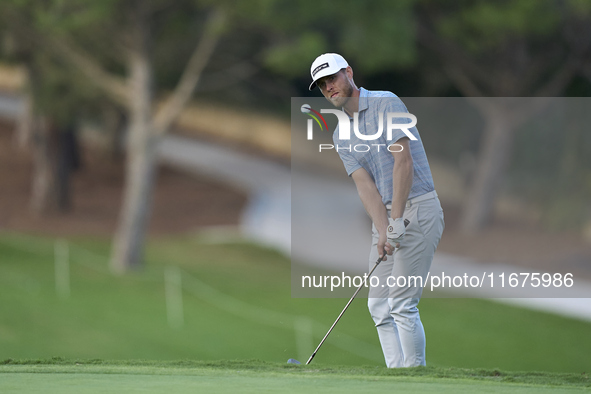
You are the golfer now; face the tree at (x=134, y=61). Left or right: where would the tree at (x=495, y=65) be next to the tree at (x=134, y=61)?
right

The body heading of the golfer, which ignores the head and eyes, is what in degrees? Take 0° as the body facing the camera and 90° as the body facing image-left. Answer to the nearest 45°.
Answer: approximately 45°

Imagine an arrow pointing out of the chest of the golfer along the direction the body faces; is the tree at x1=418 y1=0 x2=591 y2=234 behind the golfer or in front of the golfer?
behind

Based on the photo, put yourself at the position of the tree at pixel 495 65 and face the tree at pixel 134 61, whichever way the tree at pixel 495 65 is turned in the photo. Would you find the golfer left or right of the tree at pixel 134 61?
left

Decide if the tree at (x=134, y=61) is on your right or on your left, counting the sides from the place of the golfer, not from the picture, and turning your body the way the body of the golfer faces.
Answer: on your right
